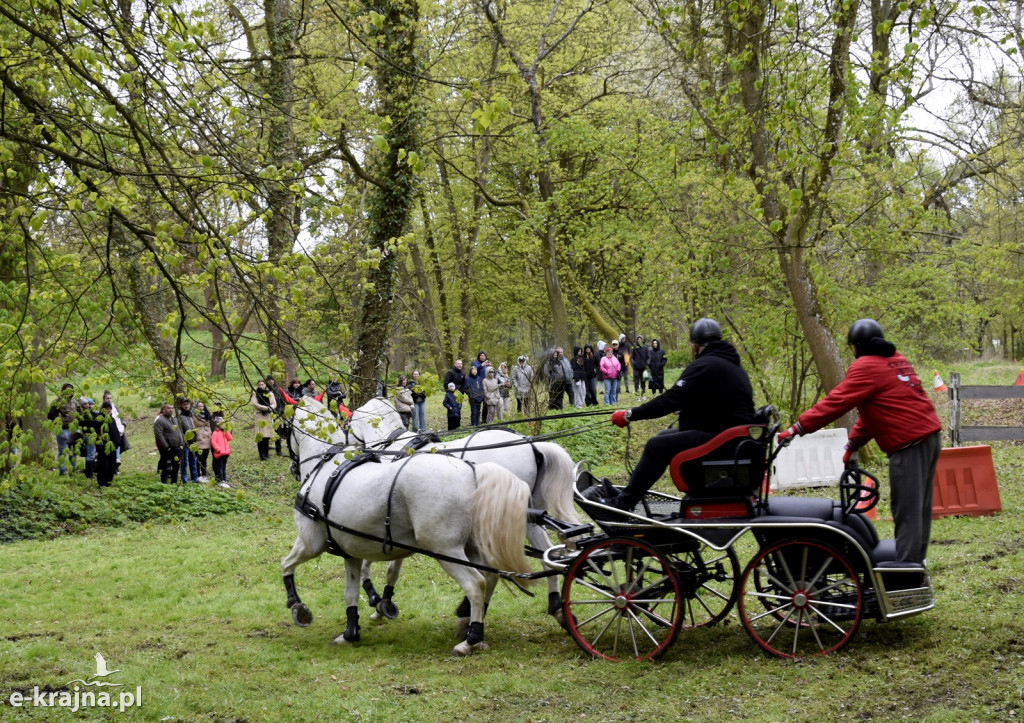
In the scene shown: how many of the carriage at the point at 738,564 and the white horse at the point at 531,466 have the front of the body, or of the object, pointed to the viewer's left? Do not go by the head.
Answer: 2

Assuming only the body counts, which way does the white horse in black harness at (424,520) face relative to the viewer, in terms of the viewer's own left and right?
facing to the left of the viewer

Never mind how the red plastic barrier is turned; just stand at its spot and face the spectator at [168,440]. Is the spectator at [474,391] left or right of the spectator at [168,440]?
right

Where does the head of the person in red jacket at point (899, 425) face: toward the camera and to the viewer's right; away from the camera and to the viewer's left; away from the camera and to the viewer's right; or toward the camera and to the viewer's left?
away from the camera and to the viewer's left

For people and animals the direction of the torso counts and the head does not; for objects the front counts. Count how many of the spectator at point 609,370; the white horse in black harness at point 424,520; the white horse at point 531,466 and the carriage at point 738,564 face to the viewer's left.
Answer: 3

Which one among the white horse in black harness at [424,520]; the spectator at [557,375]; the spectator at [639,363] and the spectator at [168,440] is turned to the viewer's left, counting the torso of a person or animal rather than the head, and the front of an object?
the white horse in black harness

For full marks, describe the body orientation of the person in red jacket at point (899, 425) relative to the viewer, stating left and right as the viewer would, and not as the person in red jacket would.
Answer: facing away from the viewer and to the left of the viewer

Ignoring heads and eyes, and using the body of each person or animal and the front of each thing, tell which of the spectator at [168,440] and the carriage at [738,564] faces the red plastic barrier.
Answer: the spectator

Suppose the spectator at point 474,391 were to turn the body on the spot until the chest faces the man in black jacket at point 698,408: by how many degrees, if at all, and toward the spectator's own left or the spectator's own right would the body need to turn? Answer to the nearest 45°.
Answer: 0° — they already face them

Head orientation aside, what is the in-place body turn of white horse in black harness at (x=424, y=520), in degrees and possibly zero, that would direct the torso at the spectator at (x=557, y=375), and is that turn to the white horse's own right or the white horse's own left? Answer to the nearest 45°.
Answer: approximately 90° to the white horse's own right

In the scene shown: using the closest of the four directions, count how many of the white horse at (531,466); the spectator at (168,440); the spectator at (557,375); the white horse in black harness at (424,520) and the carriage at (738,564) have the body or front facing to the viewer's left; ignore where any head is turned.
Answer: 3

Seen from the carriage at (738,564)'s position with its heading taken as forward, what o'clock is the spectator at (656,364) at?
The spectator is roughly at 3 o'clock from the carriage.

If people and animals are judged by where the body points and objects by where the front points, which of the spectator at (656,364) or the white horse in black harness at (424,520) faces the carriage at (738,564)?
the spectator
